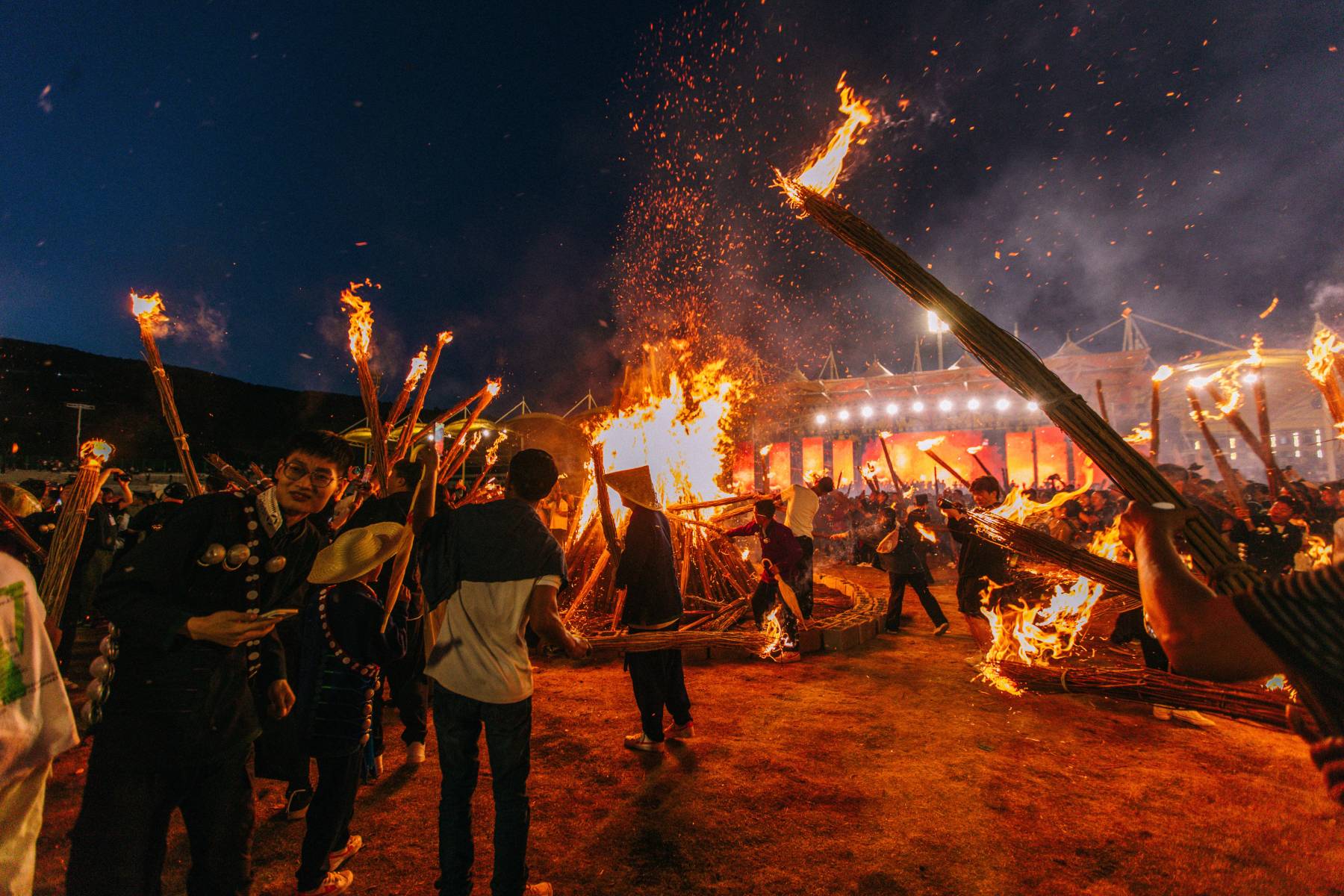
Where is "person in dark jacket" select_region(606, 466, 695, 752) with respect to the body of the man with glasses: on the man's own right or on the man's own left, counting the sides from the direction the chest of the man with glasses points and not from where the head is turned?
on the man's own left

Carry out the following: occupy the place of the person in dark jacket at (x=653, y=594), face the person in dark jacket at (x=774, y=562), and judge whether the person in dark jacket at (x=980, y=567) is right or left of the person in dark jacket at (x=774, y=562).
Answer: right

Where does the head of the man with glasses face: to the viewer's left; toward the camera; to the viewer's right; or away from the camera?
toward the camera

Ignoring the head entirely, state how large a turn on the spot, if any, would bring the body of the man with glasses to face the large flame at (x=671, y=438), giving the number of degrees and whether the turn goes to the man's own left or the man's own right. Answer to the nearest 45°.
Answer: approximately 90° to the man's own left

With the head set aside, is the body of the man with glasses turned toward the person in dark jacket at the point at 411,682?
no

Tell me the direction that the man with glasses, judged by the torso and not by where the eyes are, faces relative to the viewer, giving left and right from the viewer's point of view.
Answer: facing the viewer and to the right of the viewer

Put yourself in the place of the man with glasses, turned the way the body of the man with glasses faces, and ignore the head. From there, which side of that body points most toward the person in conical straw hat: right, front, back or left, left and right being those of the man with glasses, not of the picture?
left

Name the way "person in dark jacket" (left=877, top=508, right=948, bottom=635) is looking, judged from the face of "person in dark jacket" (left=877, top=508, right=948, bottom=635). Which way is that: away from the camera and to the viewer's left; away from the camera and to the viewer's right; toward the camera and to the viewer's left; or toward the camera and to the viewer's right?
away from the camera and to the viewer's left

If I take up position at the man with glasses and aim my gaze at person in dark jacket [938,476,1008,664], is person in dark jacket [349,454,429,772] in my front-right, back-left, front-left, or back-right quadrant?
front-left
